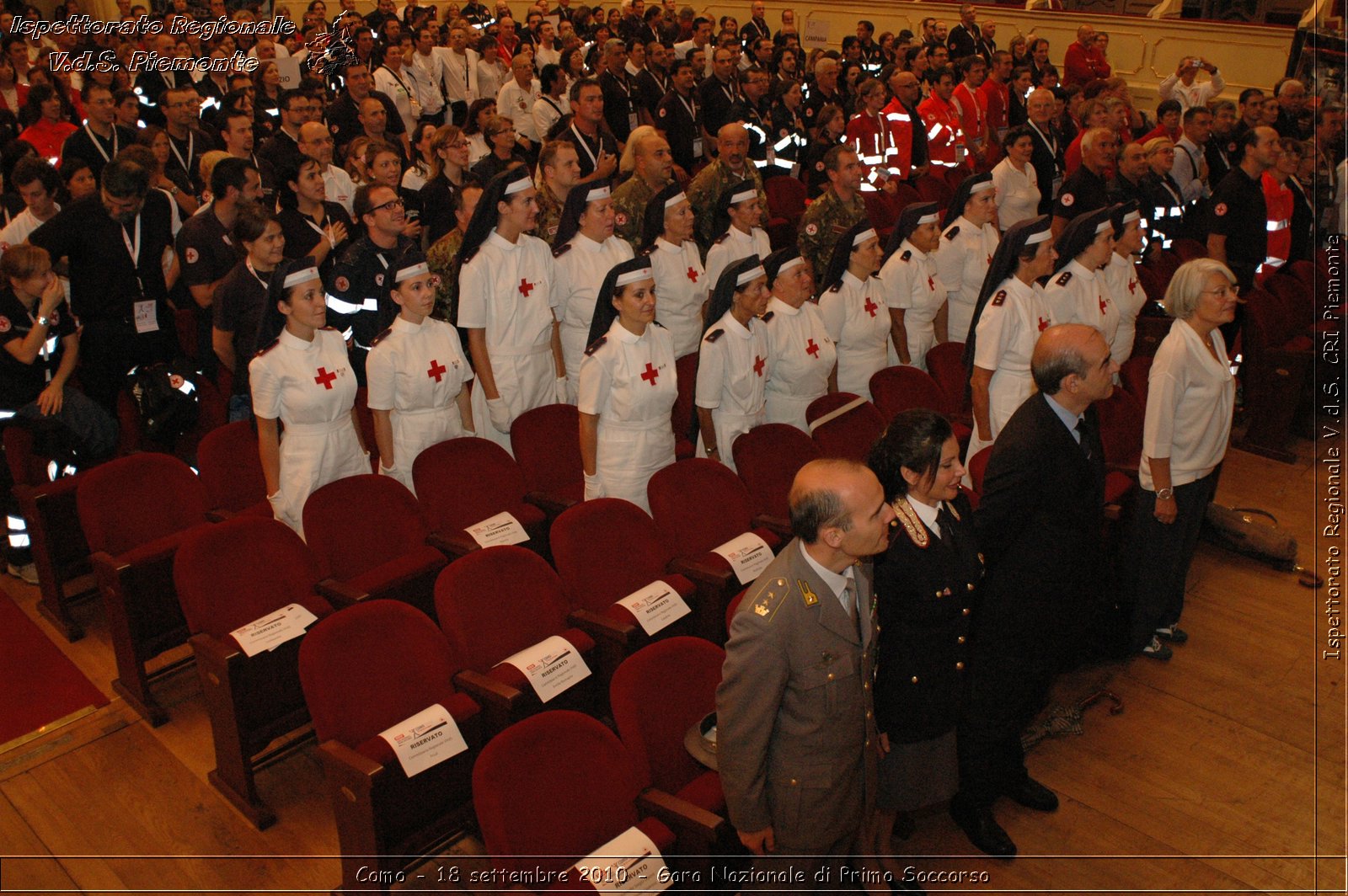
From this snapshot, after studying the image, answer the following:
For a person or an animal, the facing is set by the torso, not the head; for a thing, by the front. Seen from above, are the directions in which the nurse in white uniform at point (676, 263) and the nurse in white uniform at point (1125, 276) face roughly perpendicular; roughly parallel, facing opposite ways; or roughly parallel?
roughly parallel

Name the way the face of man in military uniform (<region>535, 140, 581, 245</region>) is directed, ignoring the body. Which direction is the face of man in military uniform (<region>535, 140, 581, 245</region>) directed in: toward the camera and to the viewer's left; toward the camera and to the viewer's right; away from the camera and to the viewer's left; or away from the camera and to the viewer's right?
toward the camera and to the viewer's right

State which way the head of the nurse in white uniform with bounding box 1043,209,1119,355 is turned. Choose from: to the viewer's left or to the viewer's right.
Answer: to the viewer's right

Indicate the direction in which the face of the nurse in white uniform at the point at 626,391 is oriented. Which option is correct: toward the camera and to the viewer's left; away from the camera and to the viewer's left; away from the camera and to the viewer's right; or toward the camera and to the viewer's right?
toward the camera and to the viewer's right

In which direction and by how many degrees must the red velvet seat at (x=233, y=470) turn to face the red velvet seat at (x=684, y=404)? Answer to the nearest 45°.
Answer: approximately 45° to its left

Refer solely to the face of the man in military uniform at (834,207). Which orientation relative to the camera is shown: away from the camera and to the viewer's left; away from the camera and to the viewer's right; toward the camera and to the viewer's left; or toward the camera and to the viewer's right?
toward the camera and to the viewer's right

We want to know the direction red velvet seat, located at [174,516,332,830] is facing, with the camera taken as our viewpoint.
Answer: facing the viewer and to the right of the viewer
